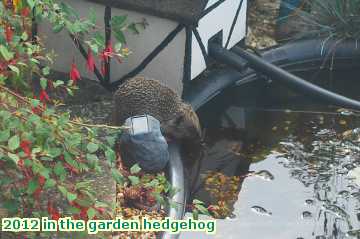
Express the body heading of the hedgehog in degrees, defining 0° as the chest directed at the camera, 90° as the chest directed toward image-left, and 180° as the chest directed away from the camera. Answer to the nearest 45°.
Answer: approximately 315°

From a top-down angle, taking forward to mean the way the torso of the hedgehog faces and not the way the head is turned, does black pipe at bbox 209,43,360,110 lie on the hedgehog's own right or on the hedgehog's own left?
on the hedgehog's own left

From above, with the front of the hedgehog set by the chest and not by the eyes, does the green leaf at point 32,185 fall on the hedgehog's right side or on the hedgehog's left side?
on the hedgehog's right side
